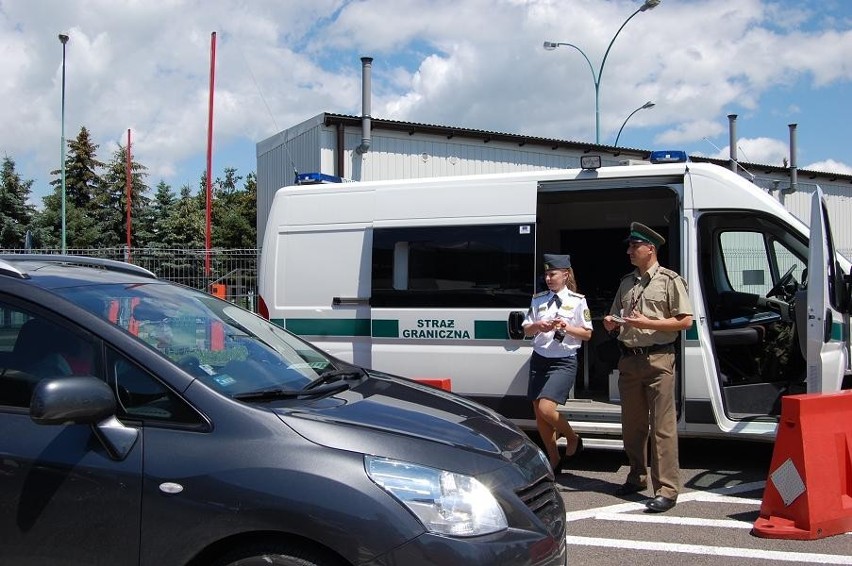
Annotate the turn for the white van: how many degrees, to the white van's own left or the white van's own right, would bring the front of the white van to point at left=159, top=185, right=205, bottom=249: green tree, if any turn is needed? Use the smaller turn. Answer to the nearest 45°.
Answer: approximately 135° to the white van's own left

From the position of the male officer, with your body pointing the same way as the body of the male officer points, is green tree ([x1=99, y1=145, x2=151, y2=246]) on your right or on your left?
on your right

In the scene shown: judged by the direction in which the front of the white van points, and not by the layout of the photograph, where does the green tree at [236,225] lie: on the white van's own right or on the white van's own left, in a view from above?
on the white van's own left

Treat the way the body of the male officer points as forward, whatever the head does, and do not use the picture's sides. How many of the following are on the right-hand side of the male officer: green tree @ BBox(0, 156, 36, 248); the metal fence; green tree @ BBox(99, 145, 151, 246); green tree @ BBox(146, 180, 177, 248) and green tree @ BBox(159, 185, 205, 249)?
5

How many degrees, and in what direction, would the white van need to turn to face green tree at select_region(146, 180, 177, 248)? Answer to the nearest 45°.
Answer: approximately 135° to its left

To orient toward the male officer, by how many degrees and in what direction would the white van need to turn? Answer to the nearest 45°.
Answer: approximately 45° to its right

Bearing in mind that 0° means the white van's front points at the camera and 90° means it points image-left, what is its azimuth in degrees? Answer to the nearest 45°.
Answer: approximately 270°

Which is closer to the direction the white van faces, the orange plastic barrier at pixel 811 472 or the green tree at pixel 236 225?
the orange plastic barrier

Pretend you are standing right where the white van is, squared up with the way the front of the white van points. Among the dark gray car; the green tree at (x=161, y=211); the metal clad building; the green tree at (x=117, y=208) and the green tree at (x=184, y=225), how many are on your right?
1

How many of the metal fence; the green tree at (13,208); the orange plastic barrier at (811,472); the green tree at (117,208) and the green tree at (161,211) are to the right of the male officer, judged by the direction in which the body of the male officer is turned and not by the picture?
4

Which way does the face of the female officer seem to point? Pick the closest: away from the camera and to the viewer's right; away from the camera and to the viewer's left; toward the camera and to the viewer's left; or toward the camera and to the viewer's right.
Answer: toward the camera and to the viewer's left

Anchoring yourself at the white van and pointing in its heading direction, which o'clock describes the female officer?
The female officer is roughly at 2 o'clock from the white van.

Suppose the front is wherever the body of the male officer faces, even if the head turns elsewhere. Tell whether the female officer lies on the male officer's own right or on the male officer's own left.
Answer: on the male officer's own right

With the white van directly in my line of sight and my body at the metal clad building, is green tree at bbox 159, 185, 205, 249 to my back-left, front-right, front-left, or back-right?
back-right

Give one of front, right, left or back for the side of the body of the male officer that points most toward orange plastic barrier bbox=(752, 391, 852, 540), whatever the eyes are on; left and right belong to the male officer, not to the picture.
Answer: left
